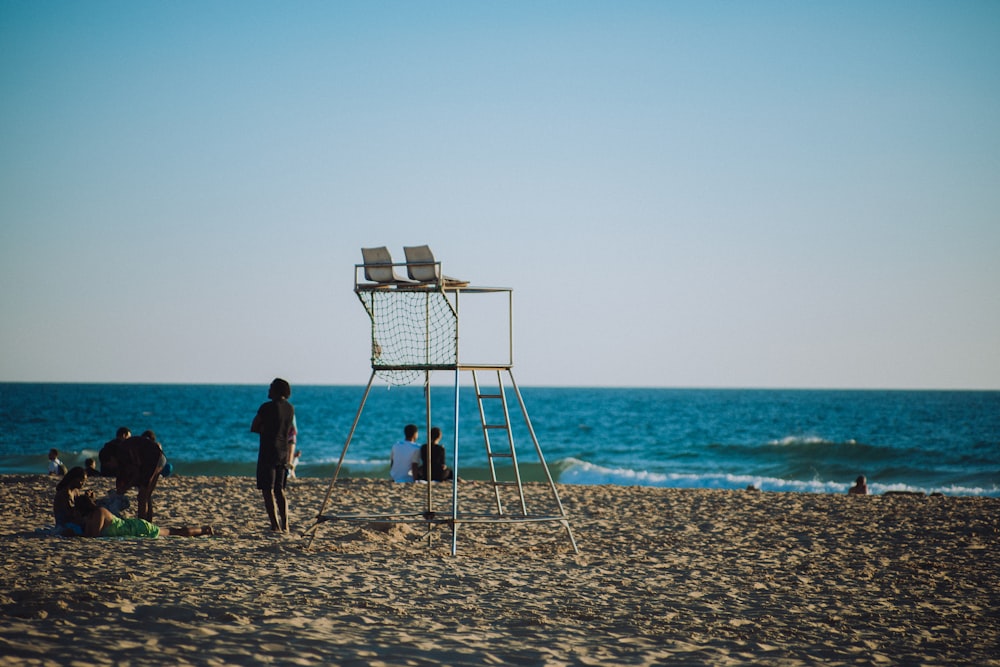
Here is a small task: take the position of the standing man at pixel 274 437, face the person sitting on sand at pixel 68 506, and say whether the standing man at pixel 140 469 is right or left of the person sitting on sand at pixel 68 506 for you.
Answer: right

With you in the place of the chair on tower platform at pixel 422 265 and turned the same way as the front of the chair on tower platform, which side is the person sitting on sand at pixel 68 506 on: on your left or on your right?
on your left

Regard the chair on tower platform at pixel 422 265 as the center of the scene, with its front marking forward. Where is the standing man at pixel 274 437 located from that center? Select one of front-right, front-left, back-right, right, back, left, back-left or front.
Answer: left

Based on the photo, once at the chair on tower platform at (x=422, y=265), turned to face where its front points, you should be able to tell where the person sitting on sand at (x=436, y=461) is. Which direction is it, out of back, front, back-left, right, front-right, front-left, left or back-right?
front-left

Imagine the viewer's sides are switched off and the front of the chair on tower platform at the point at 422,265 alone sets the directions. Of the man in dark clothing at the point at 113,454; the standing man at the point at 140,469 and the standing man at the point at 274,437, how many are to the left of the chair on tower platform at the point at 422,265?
3

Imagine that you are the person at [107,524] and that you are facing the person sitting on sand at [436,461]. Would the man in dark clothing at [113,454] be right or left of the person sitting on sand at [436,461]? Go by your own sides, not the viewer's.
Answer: left

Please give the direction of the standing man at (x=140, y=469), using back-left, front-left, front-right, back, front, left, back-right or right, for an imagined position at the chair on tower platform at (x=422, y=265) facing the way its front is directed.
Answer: left

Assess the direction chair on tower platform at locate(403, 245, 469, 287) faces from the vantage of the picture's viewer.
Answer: facing away from the viewer and to the right of the viewer

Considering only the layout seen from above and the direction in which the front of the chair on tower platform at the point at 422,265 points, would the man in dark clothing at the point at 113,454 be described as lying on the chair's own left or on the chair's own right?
on the chair's own left
